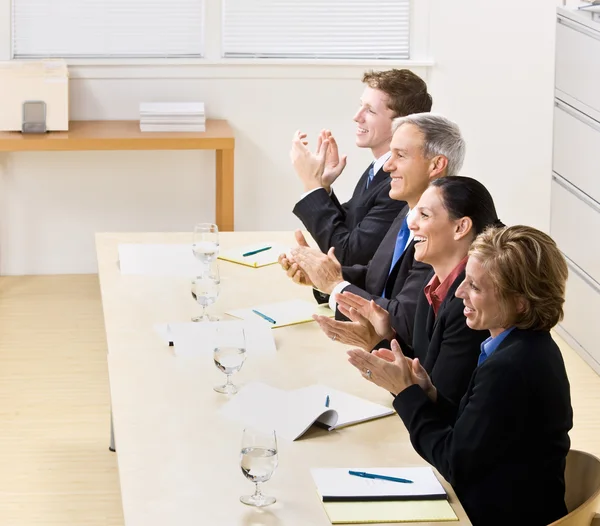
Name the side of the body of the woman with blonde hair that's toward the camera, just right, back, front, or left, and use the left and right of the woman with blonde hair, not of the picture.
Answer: left

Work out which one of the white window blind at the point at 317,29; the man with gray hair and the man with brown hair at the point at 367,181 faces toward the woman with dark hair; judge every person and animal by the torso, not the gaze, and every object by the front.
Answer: the white window blind

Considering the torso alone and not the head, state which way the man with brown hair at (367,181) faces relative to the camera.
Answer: to the viewer's left

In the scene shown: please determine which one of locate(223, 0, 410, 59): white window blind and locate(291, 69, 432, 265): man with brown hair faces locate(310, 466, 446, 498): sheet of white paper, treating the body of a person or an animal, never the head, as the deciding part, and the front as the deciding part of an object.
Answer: the white window blind

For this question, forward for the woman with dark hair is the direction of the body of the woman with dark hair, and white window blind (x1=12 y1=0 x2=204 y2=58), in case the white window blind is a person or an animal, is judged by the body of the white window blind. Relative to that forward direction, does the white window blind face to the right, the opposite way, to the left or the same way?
to the left

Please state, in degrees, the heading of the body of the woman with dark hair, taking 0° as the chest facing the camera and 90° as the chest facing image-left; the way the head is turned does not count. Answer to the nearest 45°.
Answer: approximately 90°

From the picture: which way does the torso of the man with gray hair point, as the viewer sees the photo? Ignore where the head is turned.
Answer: to the viewer's left

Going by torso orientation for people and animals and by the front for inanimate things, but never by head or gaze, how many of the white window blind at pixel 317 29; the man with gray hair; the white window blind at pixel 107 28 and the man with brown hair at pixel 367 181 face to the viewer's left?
2

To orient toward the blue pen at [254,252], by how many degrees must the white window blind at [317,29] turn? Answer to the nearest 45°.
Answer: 0° — it already faces it

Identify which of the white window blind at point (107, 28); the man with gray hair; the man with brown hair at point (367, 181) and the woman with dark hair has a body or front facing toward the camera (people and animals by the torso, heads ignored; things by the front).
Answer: the white window blind

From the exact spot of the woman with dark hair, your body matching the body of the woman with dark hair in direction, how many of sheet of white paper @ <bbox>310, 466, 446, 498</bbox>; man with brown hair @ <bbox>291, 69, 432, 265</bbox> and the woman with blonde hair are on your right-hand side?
1

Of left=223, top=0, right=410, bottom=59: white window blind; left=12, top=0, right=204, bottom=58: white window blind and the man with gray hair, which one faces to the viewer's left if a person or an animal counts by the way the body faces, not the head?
the man with gray hair

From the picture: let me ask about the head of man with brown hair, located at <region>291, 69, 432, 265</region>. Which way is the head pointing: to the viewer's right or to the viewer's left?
to the viewer's left

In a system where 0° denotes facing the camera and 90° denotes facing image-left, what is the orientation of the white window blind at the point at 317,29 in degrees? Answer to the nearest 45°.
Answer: approximately 0°
